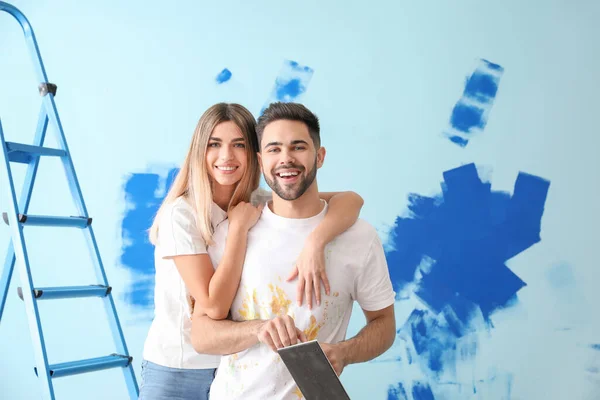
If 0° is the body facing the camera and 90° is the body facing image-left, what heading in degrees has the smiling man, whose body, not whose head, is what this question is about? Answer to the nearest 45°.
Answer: approximately 0°

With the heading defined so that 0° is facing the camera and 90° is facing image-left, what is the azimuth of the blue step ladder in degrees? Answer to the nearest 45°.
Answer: approximately 315°

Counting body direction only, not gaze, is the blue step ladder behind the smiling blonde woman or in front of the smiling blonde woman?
behind

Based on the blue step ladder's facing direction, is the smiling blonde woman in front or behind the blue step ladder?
in front

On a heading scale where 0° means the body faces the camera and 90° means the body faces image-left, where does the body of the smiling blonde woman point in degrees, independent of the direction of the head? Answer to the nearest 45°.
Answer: approximately 315°

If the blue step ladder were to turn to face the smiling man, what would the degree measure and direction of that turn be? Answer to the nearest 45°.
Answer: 0° — it already faces them
